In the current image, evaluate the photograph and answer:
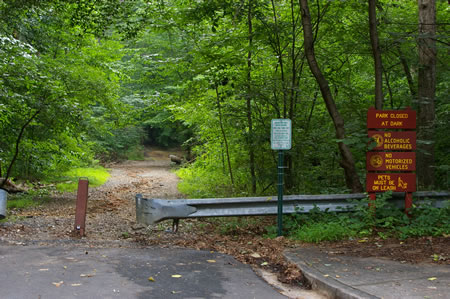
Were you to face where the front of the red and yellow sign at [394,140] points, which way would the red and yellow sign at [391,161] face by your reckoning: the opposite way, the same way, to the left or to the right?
the same way

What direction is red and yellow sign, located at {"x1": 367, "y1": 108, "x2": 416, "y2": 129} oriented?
toward the camera

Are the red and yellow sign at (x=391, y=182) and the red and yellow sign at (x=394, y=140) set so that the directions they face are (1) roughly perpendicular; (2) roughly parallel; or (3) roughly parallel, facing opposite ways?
roughly parallel

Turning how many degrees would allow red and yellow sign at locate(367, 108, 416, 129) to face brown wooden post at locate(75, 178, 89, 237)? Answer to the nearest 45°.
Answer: approximately 45° to its right

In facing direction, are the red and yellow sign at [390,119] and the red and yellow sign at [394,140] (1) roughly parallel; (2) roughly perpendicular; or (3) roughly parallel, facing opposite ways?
roughly parallel

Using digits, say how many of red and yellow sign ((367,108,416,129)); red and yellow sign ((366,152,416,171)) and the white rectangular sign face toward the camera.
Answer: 3

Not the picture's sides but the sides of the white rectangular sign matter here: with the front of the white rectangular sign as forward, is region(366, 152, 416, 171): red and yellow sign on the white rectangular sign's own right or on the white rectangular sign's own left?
on the white rectangular sign's own left

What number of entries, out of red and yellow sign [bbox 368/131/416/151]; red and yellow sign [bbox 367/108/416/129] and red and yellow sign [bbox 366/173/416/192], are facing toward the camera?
3

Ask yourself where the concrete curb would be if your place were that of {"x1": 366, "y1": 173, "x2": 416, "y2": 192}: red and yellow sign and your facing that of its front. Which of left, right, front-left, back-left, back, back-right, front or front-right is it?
front

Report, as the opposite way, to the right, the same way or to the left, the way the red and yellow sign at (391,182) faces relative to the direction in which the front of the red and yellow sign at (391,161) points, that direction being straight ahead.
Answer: the same way

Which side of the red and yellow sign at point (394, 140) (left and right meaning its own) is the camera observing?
front

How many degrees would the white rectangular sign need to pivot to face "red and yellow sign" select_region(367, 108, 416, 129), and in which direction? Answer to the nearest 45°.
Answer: approximately 90° to its left

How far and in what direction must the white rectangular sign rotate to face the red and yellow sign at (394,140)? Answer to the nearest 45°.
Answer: approximately 90° to its left

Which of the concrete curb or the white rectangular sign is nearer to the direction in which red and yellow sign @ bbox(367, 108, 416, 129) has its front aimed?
the concrete curb
